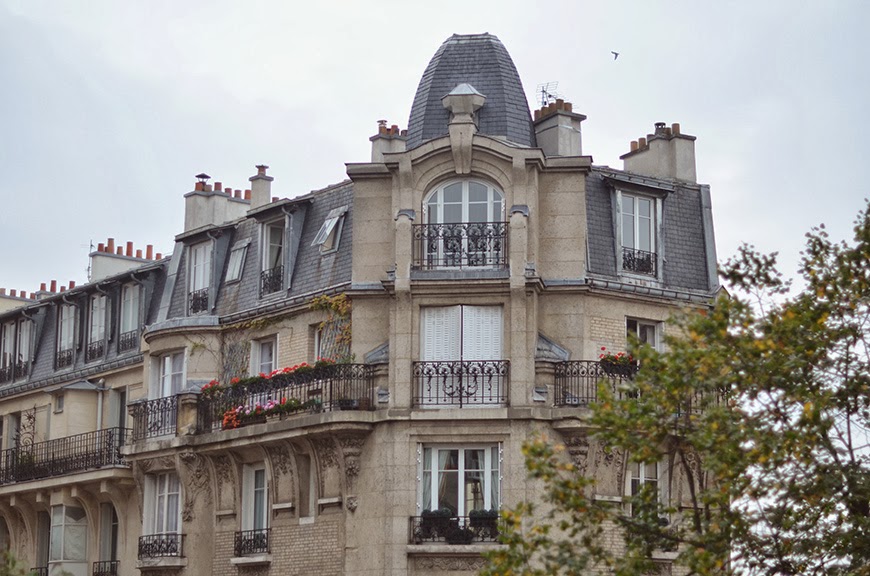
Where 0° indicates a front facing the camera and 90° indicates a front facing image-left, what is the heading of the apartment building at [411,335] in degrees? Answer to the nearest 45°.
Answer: approximately 0°
